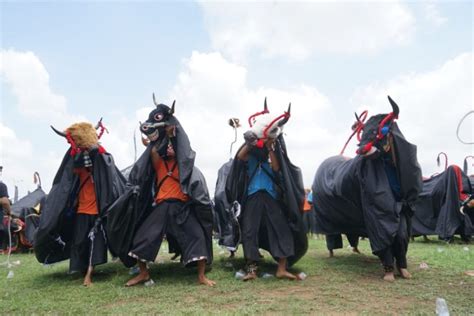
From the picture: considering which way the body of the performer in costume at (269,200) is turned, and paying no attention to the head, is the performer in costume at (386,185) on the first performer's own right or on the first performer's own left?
on the first performer's own left

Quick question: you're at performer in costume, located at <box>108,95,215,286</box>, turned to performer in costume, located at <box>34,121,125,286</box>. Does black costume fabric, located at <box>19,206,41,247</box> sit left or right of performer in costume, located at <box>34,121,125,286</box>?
right

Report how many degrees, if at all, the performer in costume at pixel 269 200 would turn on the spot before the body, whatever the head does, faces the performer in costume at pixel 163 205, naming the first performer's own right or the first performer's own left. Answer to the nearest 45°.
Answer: approximately 90° to the first performer's own right

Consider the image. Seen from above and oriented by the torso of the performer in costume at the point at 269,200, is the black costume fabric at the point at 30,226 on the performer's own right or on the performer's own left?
on the performer's own right

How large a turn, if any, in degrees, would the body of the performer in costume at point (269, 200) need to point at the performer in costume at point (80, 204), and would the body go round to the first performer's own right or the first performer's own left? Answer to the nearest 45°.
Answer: approximately 90° to the first performer's own right

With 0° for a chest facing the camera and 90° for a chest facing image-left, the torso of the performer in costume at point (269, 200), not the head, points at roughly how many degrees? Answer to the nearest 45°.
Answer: approximately 0°

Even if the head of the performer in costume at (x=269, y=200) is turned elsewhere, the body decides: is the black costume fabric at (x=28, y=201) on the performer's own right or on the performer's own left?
on the performer's own right

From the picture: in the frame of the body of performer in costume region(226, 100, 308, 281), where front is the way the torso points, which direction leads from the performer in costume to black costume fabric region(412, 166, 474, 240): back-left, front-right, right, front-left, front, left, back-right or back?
back-left
